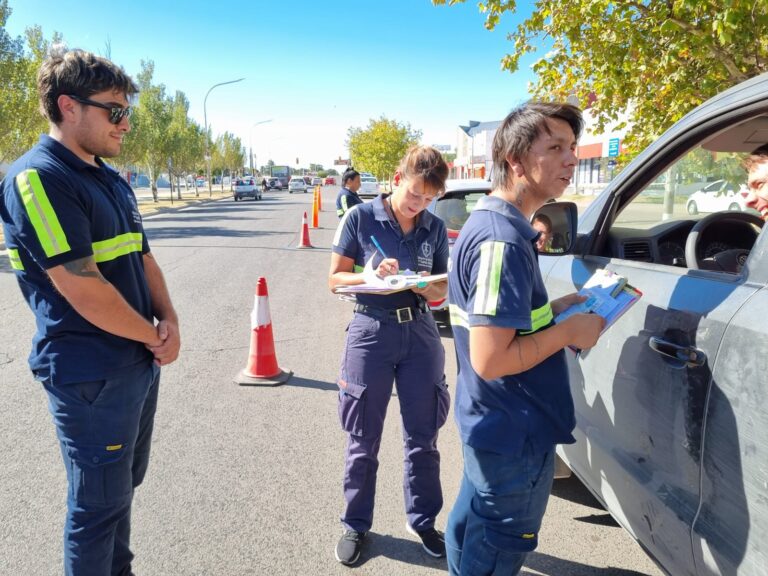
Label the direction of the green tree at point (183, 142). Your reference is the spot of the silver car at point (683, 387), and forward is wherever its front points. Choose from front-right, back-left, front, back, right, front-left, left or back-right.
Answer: front

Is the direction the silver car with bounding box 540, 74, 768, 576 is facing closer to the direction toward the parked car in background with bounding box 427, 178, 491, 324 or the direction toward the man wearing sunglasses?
the parked car in background

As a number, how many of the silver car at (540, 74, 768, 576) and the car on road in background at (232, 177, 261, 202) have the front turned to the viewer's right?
0

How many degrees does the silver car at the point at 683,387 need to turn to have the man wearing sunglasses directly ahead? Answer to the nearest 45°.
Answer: approximately 45° to its left

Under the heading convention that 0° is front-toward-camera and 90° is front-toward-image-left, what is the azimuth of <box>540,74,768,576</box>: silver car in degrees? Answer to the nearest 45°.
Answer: approximately 135°

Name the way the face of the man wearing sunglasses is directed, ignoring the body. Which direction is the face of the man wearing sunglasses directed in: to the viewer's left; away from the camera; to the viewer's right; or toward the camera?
to the viewer's right
